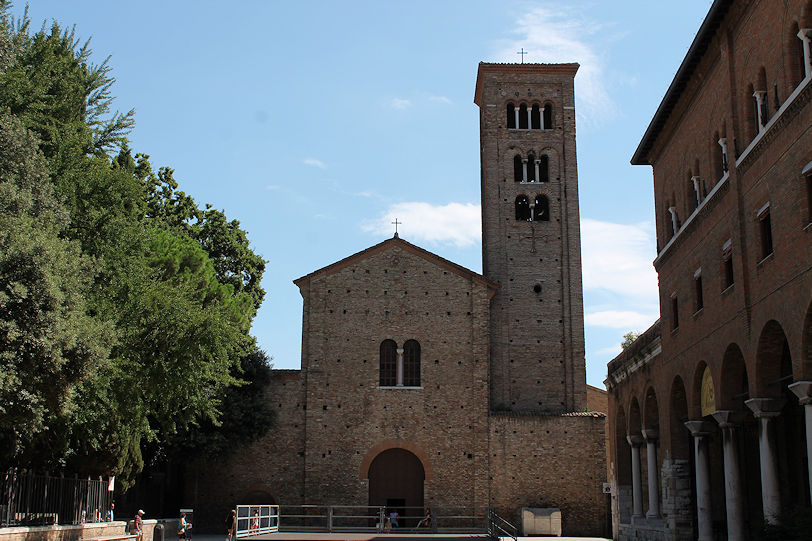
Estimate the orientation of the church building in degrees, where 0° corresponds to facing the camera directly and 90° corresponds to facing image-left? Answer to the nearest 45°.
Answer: approximately 0°

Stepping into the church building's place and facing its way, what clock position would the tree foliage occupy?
The tree foliage is roughly at 1 o'clock from the church building.
